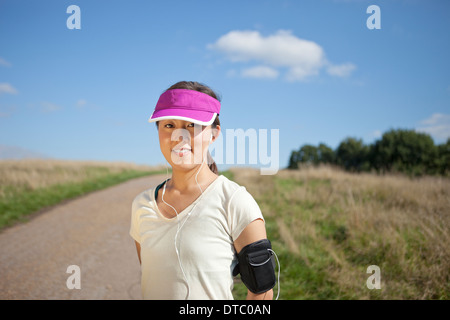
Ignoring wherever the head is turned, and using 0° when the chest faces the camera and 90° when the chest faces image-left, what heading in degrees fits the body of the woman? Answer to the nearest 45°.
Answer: approximately 45°
